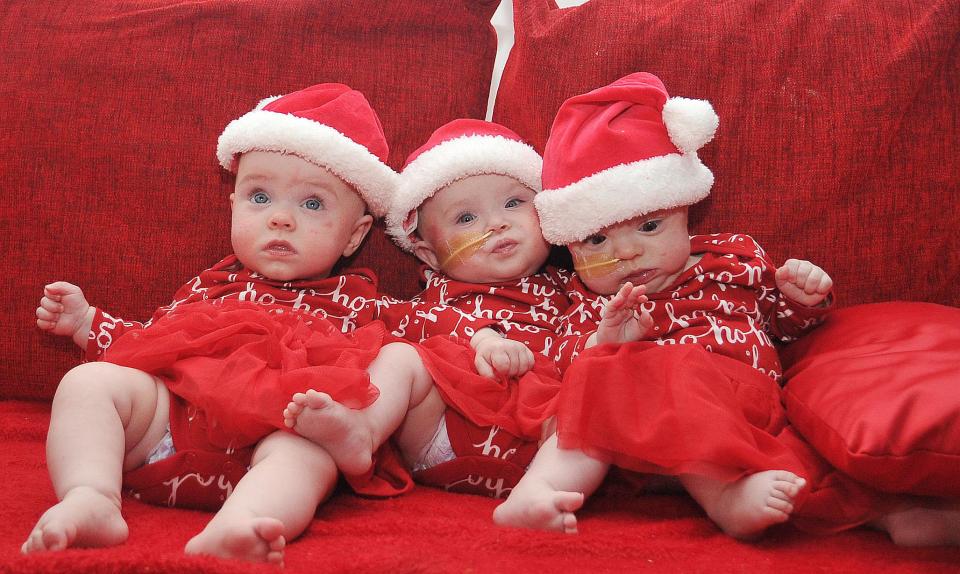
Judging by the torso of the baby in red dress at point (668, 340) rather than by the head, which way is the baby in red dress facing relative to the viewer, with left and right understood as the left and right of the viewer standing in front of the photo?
facing the viewer

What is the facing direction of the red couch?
toward the camera
